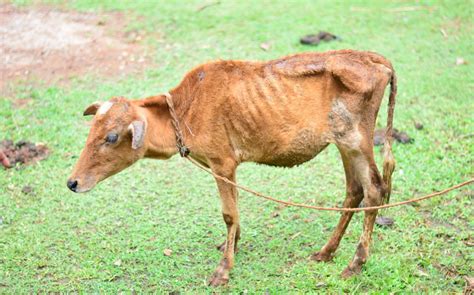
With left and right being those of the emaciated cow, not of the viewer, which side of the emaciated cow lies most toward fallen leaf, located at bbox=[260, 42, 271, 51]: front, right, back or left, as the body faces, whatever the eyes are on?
right

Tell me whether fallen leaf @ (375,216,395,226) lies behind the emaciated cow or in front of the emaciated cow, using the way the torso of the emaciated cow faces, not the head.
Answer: behind

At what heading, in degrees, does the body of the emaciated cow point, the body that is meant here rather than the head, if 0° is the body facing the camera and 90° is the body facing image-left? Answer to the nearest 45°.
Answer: approximately 90°
